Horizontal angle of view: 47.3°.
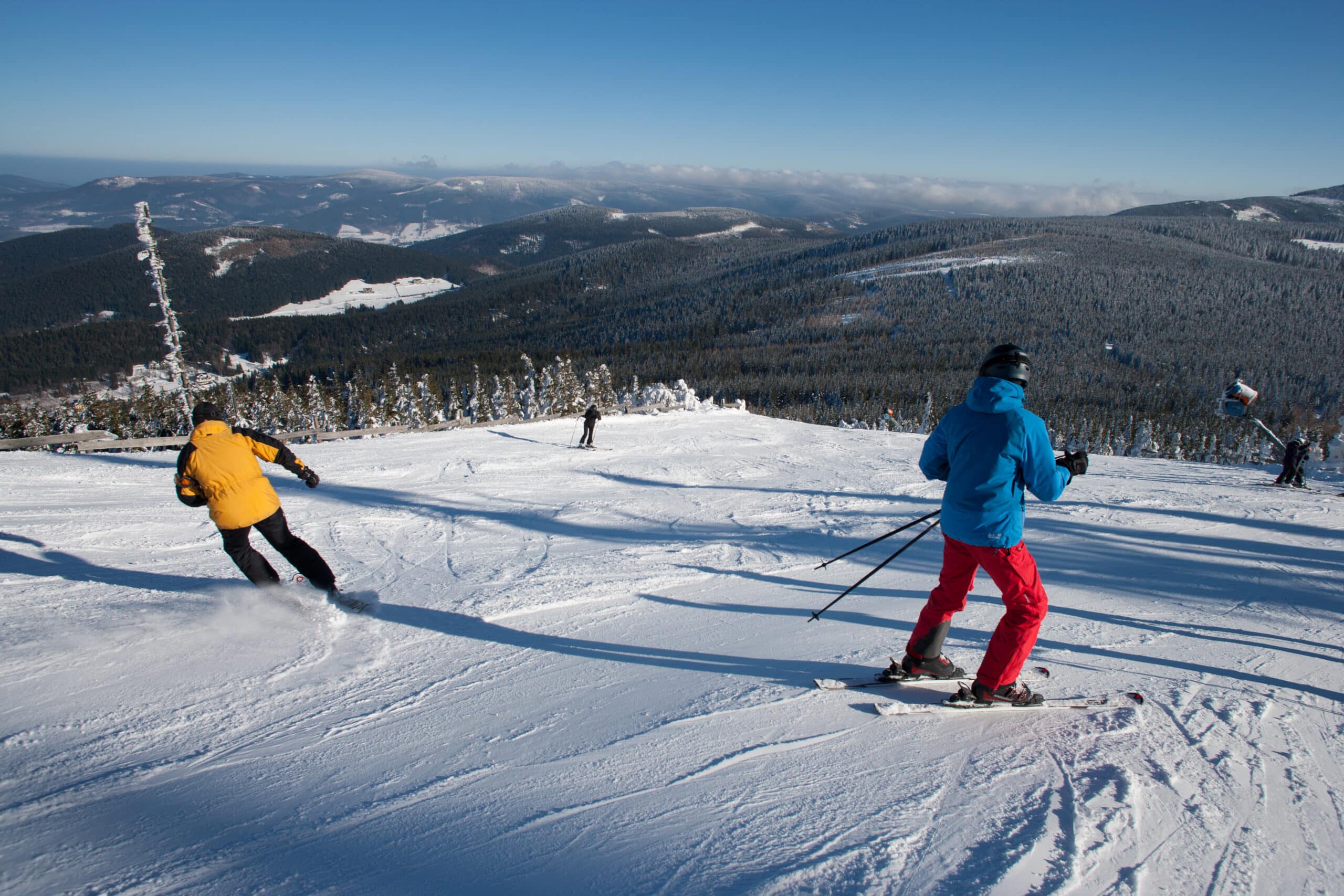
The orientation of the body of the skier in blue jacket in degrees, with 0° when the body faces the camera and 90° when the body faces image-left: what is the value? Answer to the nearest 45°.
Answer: approximately 225°

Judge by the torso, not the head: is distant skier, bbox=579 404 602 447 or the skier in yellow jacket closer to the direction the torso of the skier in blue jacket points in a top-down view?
the distant skier

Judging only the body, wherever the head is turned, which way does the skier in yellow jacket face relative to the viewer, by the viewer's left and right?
facing away from the viewer

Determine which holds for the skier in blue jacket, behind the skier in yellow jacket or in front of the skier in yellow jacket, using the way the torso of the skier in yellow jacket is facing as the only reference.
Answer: behind

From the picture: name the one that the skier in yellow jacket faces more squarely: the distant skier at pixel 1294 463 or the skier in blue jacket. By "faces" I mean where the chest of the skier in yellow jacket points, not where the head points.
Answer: the distant skier

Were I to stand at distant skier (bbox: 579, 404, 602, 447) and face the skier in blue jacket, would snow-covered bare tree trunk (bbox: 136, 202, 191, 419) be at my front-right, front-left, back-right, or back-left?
back-right

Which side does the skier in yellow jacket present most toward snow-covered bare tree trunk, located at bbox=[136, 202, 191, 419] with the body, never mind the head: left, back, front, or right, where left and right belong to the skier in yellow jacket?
front

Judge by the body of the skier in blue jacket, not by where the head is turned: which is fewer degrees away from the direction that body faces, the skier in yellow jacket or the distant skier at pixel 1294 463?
the distant skier

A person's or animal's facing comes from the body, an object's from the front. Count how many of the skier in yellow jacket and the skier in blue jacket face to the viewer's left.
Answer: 0
